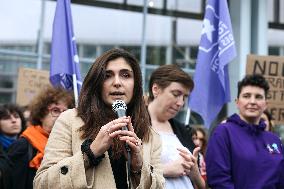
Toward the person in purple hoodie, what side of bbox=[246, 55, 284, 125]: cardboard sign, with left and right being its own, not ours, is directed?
front

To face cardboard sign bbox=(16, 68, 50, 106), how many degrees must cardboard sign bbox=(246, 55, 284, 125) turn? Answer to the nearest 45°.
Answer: approximately 90° to its right

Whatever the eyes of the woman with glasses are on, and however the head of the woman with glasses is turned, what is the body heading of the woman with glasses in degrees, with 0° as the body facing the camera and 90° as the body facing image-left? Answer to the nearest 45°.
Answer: approximately 315°

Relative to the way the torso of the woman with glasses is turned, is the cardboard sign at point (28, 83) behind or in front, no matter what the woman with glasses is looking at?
behind

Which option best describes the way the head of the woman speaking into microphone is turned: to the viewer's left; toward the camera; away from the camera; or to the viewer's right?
toward the camera

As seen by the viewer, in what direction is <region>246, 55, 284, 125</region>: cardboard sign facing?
toward the camera

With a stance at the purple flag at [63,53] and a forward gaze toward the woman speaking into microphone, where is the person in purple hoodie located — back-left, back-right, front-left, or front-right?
front-left

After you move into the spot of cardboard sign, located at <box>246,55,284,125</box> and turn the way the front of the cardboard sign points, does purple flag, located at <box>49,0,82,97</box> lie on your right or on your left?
on your right

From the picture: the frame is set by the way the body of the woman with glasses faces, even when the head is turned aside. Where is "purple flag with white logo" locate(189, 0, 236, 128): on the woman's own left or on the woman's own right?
on the woman's own left

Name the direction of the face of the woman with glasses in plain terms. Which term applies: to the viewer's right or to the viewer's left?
to the viewer's right

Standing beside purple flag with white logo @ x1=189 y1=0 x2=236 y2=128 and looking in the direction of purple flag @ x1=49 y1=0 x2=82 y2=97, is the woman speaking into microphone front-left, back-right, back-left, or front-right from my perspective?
front-left

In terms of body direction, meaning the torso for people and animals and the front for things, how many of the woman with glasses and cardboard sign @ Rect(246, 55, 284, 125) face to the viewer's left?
0
